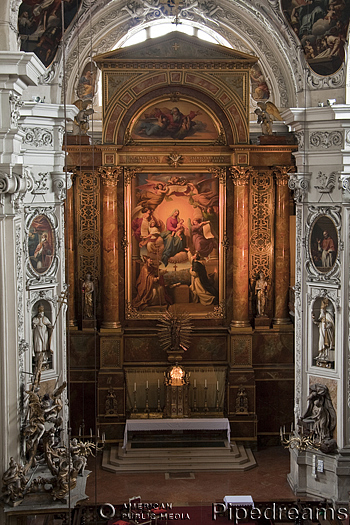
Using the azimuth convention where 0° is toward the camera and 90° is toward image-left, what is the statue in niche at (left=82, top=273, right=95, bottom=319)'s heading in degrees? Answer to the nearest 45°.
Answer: approximately 0°

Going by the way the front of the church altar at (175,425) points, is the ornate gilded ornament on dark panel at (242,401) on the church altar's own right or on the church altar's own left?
on the church altar's own left

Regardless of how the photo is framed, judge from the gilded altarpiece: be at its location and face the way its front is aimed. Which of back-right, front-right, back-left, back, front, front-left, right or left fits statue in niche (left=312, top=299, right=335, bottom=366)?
front-left
